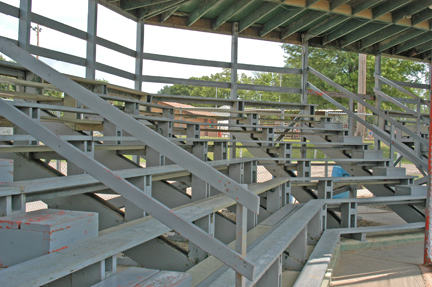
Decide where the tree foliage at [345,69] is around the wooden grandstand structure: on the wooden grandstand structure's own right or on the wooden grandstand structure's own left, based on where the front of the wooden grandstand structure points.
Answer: on the wooden grandstand structure's own left
